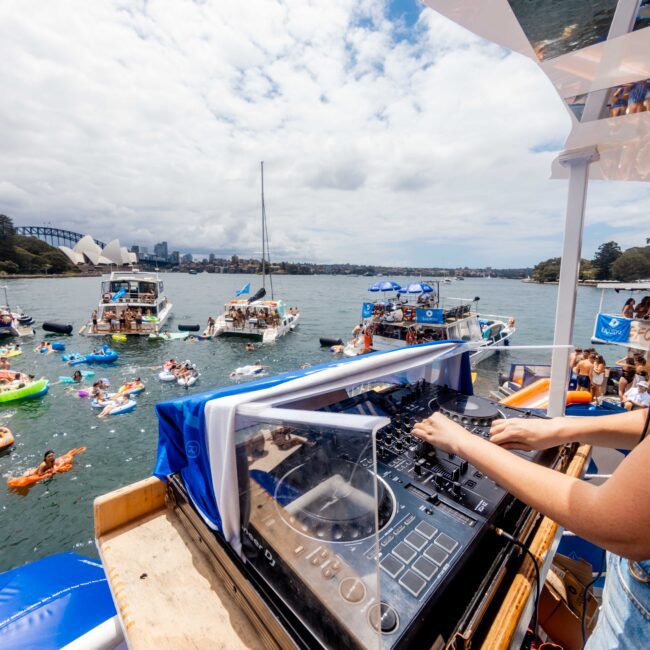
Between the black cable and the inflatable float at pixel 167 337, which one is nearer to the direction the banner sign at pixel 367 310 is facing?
the black cable

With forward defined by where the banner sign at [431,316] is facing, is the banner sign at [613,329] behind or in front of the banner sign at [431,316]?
in front

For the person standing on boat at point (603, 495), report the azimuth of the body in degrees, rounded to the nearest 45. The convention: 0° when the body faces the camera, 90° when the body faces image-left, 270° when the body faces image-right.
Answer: approximately 90°

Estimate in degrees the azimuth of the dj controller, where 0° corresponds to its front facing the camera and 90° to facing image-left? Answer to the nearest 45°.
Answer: approximately 315°

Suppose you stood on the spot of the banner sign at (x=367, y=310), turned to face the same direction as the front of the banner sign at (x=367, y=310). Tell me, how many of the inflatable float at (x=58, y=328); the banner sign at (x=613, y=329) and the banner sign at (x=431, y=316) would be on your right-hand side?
1

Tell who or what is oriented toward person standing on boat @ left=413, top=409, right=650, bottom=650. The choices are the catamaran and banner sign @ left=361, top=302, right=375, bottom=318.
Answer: the banner sign

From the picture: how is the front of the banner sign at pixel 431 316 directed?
toward the camera

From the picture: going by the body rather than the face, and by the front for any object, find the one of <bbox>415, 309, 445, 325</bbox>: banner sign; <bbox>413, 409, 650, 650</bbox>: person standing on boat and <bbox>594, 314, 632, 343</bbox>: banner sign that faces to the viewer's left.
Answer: the person standing on boat

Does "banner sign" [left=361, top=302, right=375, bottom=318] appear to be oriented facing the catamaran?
no

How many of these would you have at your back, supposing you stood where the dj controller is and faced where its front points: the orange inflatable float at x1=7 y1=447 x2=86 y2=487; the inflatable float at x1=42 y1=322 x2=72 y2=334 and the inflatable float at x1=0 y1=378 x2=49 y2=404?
3

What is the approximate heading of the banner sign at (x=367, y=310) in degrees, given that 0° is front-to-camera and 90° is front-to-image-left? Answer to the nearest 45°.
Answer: approximately 0°

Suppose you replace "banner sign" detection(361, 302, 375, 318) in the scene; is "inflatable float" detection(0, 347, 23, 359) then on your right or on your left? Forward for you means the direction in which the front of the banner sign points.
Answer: on your right

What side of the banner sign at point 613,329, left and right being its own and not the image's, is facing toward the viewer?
front

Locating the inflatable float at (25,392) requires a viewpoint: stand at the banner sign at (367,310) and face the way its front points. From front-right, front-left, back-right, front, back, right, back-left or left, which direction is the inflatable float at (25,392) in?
front-right
